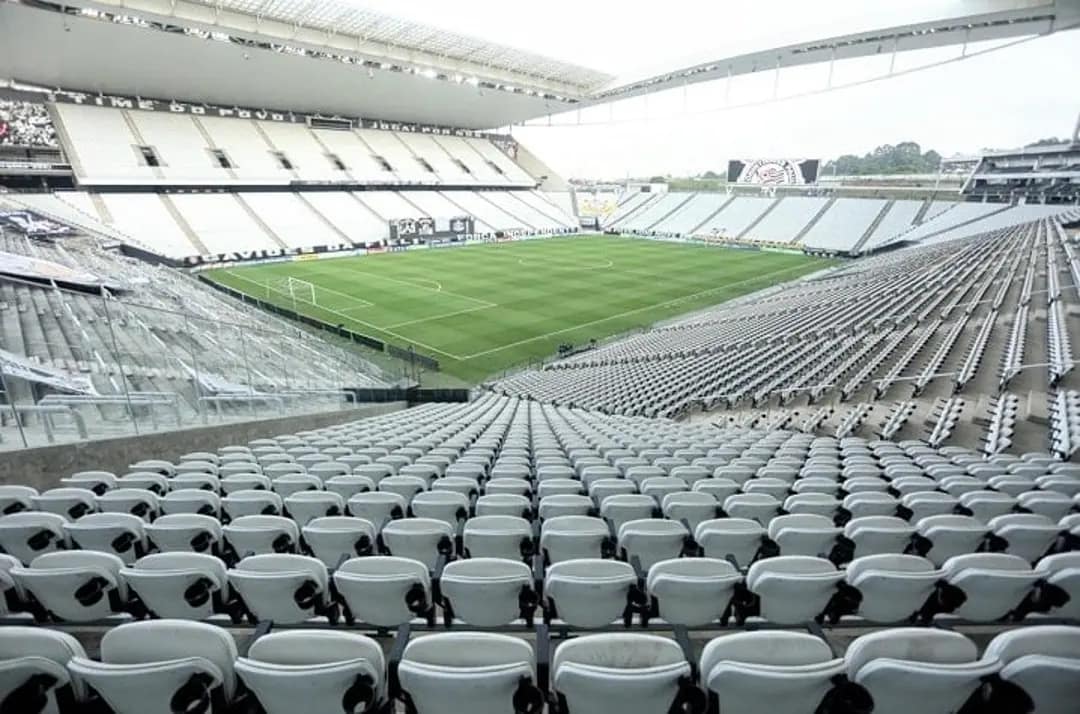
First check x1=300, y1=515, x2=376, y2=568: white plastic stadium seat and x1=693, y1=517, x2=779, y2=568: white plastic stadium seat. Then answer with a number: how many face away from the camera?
2

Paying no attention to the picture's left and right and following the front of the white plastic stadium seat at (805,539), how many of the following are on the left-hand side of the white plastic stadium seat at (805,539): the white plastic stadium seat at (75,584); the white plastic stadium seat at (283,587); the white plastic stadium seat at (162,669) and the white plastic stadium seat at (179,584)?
4

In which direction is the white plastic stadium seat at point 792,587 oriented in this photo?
away from the camera

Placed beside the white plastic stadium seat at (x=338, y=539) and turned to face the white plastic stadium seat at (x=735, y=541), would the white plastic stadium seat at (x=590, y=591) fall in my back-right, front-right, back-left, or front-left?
front-right

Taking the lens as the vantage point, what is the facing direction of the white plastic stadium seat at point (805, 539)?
facing away from the viewer and to the left of the viewer

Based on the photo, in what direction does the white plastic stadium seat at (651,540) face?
away from the camera

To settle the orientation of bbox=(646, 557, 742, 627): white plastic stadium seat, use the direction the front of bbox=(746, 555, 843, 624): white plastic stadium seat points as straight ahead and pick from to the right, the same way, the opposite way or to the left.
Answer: the same way

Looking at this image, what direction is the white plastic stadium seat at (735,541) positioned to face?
away from the camera

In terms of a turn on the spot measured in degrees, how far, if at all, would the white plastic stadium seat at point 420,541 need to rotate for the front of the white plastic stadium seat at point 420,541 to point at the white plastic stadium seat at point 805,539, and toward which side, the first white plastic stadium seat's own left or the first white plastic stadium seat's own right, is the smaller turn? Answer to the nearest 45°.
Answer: approximately 90° to the first white plastic stadium seat's own right

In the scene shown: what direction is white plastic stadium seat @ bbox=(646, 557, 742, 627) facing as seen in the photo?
away from the camera

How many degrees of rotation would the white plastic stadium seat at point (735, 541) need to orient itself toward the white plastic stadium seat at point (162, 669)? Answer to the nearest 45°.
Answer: approximately 135° to its left

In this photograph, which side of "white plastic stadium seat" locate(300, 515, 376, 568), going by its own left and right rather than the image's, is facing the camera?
back

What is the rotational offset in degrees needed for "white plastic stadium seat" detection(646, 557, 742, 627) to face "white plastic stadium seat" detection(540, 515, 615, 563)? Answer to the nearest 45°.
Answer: approximately 45° to its left

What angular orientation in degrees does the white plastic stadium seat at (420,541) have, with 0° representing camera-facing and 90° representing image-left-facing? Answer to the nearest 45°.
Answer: approximately 180°

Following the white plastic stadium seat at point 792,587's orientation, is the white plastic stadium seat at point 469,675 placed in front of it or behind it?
behind

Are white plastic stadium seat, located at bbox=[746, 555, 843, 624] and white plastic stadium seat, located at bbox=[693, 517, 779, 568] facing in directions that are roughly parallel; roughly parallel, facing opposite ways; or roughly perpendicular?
roughly parallel

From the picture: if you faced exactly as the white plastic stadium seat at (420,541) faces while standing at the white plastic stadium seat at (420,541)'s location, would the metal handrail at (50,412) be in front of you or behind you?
in front

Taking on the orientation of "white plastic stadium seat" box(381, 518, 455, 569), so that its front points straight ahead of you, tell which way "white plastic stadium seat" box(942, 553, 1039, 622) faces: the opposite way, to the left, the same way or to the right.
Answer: the same way
